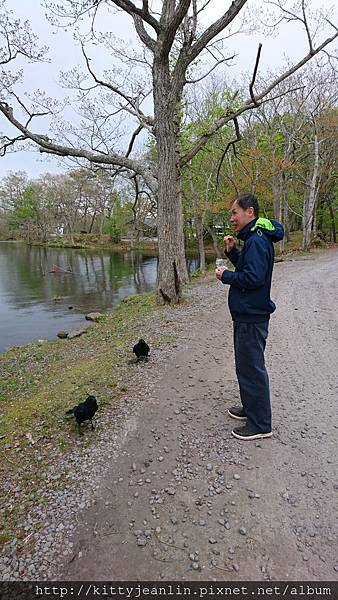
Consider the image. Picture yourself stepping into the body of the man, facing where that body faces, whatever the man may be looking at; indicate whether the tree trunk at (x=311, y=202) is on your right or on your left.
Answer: on your right

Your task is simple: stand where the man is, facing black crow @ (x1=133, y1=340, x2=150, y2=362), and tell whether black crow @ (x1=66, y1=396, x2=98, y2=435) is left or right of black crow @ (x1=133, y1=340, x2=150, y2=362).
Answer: left

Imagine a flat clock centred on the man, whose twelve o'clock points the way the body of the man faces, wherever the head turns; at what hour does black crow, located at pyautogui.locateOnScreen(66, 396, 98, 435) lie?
The black crow is roughly at 12 o'clock from the man.

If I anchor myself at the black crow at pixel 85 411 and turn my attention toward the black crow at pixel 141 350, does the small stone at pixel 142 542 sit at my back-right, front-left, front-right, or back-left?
back-right

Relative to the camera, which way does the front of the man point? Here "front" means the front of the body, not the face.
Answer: to the viewer's left

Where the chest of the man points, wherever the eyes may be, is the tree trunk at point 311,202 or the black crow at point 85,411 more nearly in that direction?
the black crow

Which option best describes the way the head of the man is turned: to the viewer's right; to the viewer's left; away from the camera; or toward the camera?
to the viewer's left
